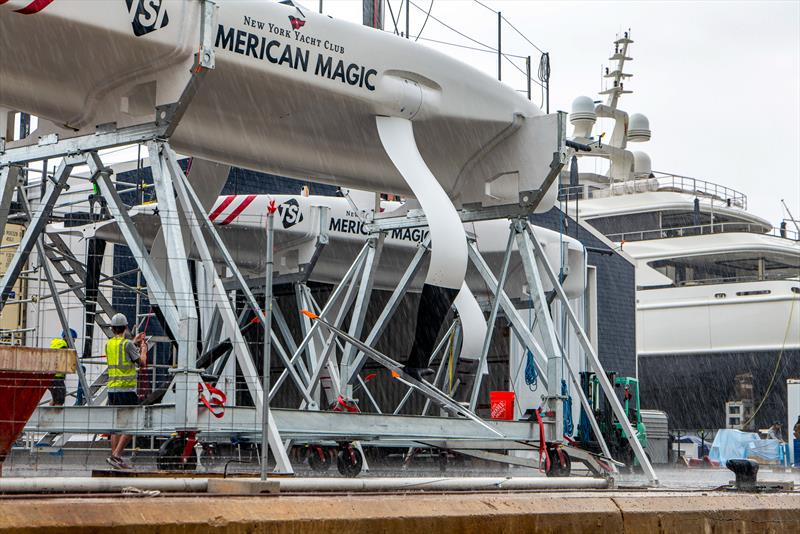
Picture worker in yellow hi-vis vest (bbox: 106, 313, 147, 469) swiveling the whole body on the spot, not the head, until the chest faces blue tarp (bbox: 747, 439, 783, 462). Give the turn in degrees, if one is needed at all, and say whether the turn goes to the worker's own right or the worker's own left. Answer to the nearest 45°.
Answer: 0° — they already face it

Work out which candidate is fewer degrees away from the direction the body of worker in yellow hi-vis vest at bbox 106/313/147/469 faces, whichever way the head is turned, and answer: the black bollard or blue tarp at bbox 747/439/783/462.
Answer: the blue tarp

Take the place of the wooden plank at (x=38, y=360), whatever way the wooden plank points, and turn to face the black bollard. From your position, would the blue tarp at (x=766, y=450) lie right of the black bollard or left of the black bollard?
left

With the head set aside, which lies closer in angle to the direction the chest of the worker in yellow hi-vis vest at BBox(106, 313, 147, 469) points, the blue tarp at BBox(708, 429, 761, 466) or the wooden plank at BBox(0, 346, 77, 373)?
the blue tarp

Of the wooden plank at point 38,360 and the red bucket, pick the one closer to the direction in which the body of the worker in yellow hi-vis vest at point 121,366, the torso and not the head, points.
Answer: the red bucket

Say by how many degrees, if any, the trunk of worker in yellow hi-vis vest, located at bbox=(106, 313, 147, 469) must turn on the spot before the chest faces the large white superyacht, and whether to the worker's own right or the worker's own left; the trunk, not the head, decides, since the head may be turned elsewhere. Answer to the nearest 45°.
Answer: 0° — they already face it

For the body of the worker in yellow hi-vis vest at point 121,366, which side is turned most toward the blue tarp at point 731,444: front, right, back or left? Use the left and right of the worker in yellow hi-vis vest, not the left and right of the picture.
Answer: front

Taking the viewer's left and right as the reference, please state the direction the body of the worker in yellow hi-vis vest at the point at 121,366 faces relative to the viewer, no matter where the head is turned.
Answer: facing away from the viewer and to the right of the viewer

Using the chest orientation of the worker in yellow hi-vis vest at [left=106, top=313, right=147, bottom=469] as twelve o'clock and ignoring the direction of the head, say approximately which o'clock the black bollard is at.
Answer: The black bollard is roughly at 3 o'clock from the worker in yellow hi-vis vest.

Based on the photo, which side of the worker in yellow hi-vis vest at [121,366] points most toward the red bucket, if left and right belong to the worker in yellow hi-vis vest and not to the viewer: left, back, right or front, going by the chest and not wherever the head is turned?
right

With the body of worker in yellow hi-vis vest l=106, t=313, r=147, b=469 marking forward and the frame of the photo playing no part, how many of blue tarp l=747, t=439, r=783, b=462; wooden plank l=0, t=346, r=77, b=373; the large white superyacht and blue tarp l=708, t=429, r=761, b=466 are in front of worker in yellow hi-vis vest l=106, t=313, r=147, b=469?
3

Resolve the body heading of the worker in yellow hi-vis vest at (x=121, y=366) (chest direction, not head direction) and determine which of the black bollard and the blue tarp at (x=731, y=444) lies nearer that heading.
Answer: the blue tarp
